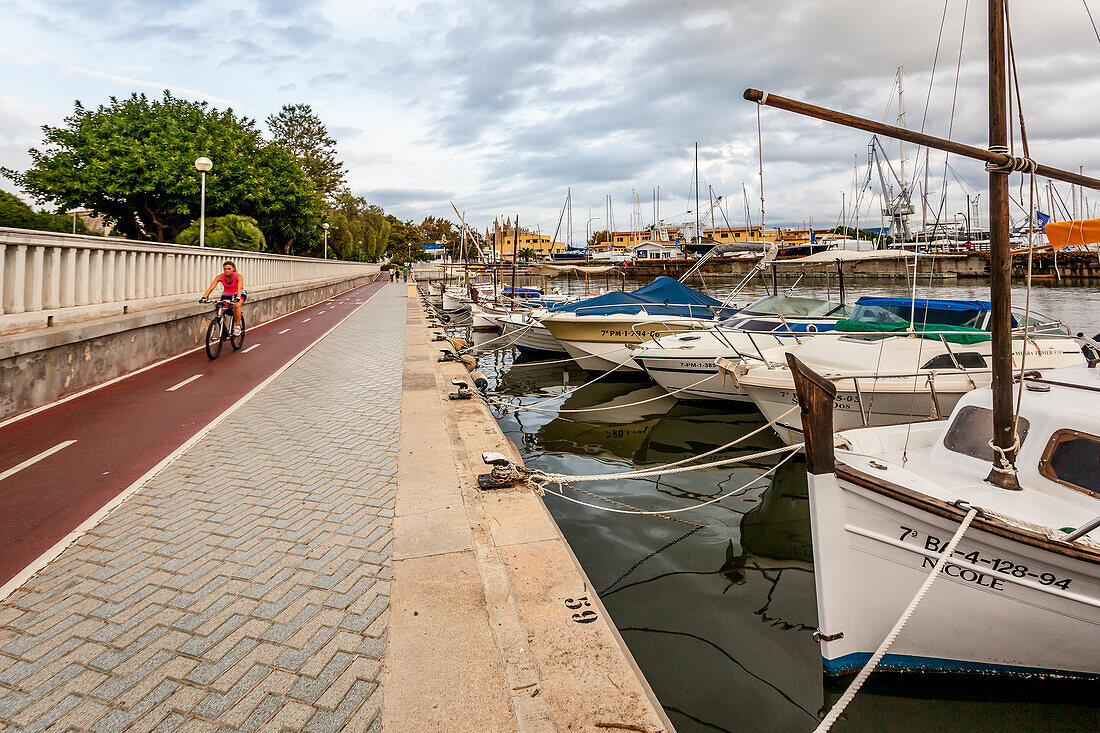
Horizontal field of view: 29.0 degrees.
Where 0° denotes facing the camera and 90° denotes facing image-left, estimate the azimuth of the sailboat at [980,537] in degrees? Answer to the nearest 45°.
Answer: approximately 45°

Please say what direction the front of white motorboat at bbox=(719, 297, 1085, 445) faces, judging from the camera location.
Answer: facing to the left of the viewer

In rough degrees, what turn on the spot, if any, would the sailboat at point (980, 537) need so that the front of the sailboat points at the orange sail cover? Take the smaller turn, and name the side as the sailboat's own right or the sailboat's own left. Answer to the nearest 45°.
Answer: approximately 135° to the sailboat's own right

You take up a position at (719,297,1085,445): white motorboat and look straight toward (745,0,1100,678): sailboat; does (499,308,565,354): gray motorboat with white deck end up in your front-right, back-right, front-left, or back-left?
back-right
